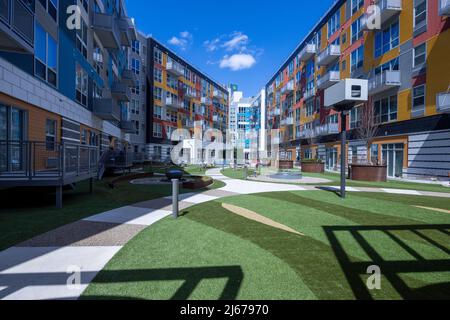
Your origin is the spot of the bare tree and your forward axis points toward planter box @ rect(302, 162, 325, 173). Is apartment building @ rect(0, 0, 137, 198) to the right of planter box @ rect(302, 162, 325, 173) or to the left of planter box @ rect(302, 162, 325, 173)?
left

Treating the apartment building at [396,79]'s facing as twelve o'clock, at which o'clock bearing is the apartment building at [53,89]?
the apartment building at [53,89] is roughly at 12 o'clock from the apartment building at [396,79].

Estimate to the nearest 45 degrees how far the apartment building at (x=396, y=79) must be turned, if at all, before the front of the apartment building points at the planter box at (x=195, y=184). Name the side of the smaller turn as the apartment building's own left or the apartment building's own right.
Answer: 0° — it already faces it

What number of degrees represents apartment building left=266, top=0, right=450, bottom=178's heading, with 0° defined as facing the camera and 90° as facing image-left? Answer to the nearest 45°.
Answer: approximately 45°
